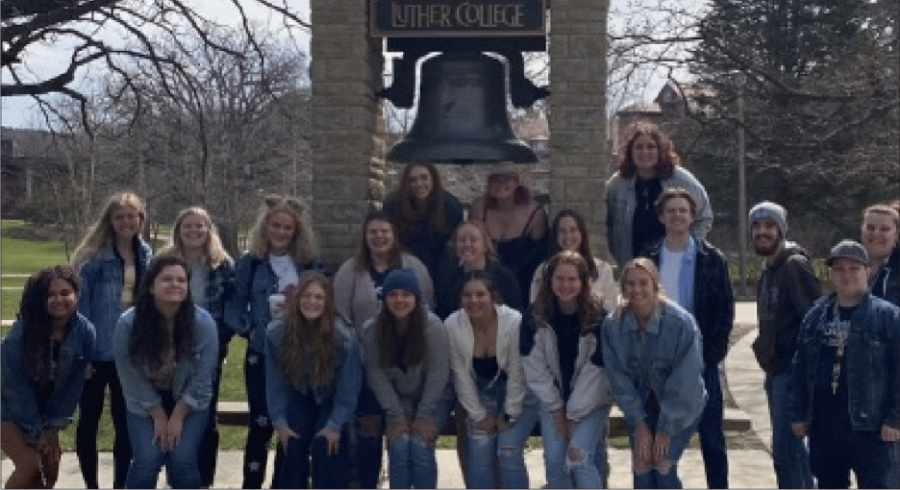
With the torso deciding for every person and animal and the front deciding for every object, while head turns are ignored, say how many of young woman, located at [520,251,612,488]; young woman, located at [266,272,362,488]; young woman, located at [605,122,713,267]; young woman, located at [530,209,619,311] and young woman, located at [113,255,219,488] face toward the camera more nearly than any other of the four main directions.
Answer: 5

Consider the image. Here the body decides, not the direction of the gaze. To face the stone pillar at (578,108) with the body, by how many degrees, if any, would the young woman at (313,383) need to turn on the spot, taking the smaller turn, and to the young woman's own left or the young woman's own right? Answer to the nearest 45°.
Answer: approximately 135° to the young woman's own left

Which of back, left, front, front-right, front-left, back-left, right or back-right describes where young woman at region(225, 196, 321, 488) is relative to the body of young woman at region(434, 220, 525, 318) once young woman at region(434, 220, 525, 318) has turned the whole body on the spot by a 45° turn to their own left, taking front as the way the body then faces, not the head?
back-right

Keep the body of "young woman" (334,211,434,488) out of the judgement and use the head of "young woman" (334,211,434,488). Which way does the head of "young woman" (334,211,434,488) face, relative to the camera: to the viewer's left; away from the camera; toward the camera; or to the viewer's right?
toward the camera

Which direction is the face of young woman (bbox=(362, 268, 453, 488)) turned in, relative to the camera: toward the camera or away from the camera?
toward the camera

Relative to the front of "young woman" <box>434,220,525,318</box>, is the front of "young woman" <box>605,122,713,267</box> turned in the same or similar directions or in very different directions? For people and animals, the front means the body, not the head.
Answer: same or similar directions

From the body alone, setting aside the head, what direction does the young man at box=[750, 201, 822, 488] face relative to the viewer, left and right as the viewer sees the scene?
facing the viewer and to the left of the viewer

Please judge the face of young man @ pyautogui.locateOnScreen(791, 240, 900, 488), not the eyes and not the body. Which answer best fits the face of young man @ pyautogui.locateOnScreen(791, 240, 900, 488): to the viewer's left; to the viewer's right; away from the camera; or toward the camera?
toward the camera

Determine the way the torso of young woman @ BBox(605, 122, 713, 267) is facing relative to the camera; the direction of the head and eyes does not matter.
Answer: toward the camera

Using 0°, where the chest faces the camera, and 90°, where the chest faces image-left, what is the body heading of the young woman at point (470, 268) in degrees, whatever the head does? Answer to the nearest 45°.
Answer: approximately 0°

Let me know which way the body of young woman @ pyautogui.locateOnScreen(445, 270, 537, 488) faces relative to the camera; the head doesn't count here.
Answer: toward the camera

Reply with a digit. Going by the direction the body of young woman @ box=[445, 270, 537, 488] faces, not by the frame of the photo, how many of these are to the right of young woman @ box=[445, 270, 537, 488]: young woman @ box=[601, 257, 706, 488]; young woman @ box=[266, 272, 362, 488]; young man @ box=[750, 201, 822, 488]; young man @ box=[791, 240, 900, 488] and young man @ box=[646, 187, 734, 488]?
1

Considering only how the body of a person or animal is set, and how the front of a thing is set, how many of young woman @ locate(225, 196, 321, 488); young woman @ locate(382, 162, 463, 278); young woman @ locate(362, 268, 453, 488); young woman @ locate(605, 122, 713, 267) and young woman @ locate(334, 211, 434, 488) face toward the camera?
5

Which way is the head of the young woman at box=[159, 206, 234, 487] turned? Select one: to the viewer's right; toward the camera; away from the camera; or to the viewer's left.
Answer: toward the camera

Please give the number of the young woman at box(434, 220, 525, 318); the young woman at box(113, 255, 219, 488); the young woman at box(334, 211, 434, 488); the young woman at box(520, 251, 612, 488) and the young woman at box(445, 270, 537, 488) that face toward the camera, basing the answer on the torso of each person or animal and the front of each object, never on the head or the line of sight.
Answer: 5

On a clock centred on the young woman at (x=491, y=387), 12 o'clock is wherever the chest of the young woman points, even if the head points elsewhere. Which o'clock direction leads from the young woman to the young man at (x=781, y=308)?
The young man is roughly at 9 o'clock from the young woman.

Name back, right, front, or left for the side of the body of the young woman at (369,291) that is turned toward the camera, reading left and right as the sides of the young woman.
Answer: front

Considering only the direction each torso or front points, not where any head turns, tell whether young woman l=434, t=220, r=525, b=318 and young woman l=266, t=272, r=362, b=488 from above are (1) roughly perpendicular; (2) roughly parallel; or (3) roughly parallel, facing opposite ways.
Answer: roughly parallel

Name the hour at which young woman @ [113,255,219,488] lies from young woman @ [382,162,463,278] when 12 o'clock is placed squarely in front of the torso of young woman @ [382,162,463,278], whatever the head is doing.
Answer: young woman @ [113,255,219,488] is roughly at 2 o'clock from young woman @ [382,162,463,278].

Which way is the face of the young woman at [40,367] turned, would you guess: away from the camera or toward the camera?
toward the camera

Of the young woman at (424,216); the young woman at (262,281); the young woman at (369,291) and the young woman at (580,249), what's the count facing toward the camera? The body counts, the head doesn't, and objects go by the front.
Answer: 4

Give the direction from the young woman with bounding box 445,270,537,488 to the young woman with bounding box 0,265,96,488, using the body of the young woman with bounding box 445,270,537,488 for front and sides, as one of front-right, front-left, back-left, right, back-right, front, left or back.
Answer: right

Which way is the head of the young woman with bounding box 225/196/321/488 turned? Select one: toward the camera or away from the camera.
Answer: toward the camera
